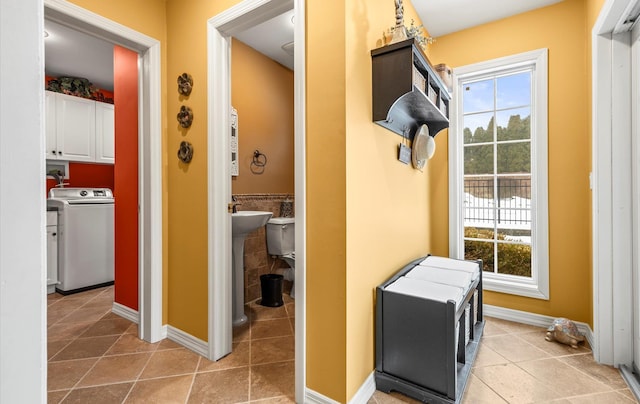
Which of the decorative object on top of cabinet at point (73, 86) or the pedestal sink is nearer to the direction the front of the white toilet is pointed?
the pedestal sink

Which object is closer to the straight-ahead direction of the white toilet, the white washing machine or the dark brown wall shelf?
the dark brown wall shelf

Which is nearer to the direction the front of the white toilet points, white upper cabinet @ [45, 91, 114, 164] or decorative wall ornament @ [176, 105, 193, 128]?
the decorative wall ornament

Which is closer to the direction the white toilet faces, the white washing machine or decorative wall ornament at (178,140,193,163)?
the decorative wall ornament

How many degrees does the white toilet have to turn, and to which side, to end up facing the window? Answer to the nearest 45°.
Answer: approximately 45° to its left

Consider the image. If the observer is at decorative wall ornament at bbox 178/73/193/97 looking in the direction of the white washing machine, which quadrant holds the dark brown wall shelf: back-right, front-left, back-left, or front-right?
back-right

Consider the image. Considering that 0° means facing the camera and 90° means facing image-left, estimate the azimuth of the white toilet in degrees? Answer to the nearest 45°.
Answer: approximately 315°

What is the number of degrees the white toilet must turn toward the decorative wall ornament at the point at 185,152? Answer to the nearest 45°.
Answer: approximately 90° to its right
